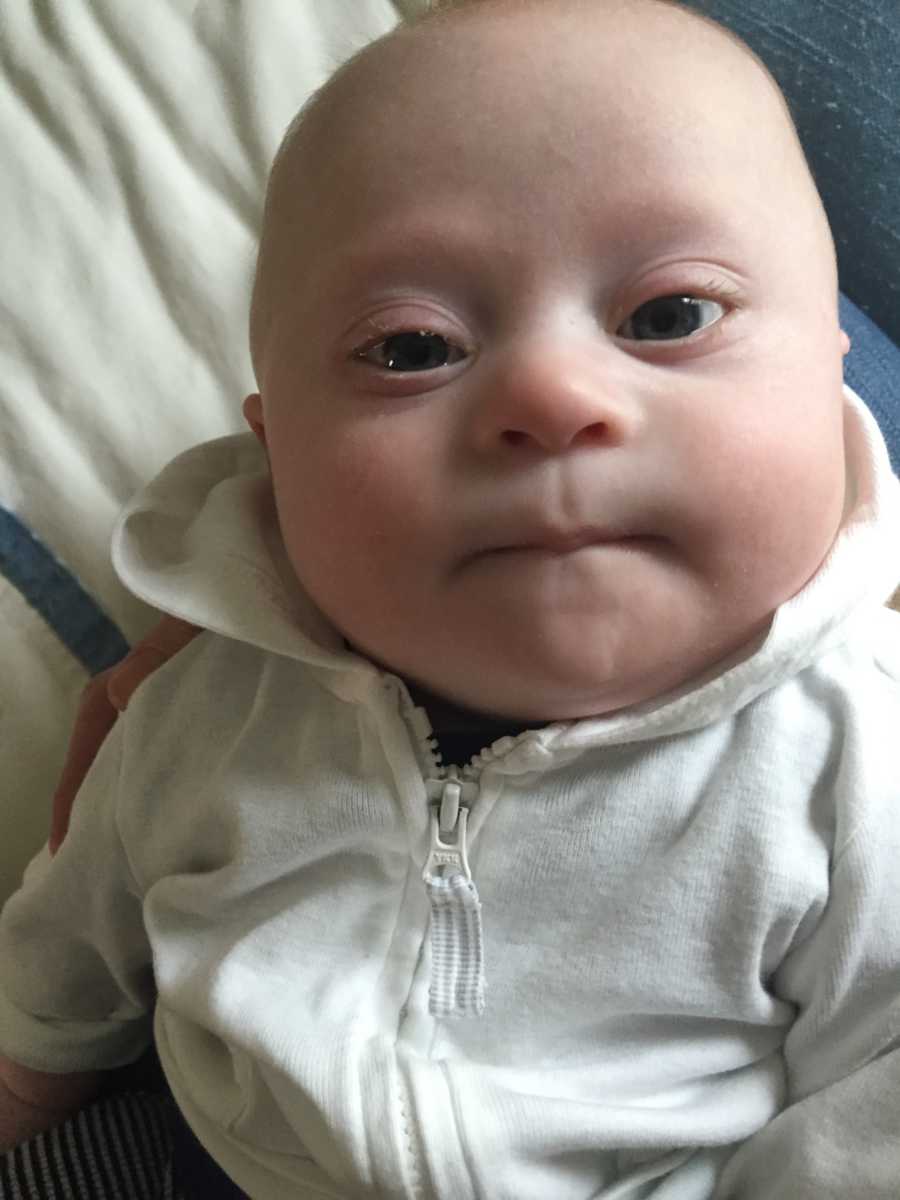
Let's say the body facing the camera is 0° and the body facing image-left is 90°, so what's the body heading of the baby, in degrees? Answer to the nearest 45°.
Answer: approximately 0°
